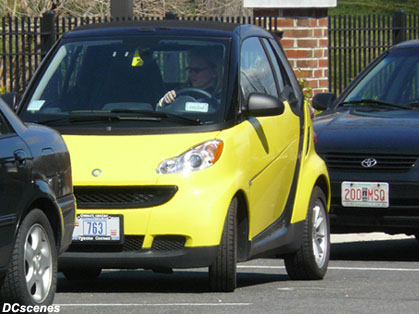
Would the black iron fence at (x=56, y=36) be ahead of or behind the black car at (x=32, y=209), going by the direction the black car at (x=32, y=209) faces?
behind

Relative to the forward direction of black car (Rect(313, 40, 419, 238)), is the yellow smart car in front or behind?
in front

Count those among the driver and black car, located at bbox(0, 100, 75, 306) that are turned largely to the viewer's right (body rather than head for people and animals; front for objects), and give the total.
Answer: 0

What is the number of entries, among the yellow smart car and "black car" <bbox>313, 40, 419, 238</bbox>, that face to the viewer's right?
0

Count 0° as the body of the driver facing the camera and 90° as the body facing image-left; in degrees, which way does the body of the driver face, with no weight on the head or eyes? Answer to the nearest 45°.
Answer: approximately 45°

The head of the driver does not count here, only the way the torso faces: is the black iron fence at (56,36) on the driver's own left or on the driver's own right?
on the driver's own right

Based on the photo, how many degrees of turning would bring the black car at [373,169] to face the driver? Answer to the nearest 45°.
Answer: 0° — it already faces them
